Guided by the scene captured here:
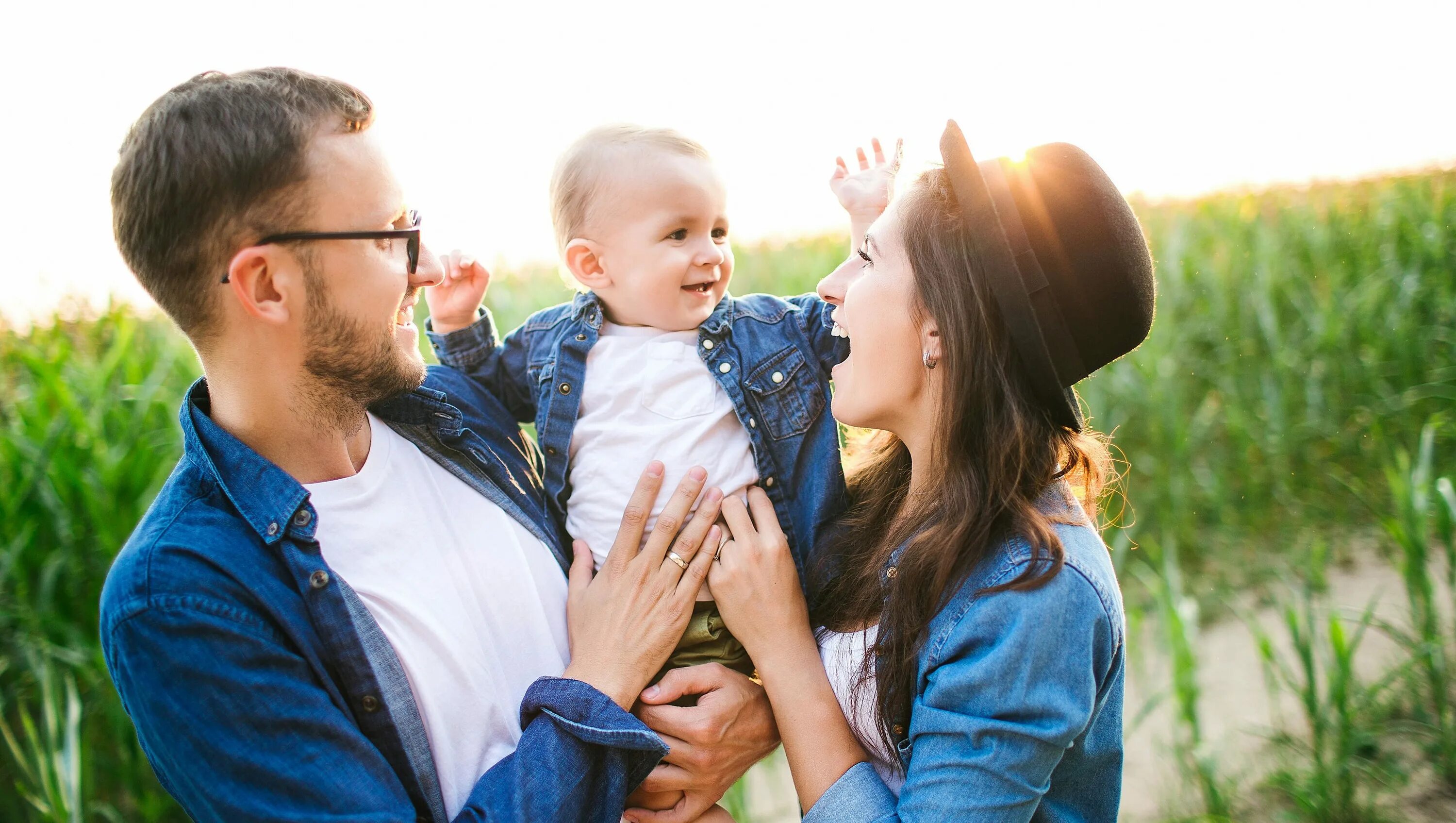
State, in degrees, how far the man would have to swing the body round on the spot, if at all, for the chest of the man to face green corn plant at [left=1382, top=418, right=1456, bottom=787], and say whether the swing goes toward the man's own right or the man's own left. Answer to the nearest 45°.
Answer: approximately 45° to the man's own left

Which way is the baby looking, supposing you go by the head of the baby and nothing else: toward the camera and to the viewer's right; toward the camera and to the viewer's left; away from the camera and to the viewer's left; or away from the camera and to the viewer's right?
toward the camera and to the viewer's right

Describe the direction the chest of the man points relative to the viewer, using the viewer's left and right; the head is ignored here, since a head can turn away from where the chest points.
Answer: facing the viewer and to the right of the viewer

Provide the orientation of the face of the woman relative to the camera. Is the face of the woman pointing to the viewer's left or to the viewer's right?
to the viewer's left

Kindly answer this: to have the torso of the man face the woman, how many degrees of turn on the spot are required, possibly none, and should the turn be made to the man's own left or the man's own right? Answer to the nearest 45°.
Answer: approximately 45° to the man's own left

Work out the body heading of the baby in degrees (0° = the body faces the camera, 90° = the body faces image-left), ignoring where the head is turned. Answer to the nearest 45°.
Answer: approximately 0°

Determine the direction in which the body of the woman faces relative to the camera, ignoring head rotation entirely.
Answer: to the viewer's left

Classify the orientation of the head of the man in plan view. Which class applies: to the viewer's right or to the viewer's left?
to the viewer's right

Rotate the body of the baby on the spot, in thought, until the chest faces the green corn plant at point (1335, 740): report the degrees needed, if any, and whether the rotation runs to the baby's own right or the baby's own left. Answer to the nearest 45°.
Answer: approximately 90° to the baby's own left
